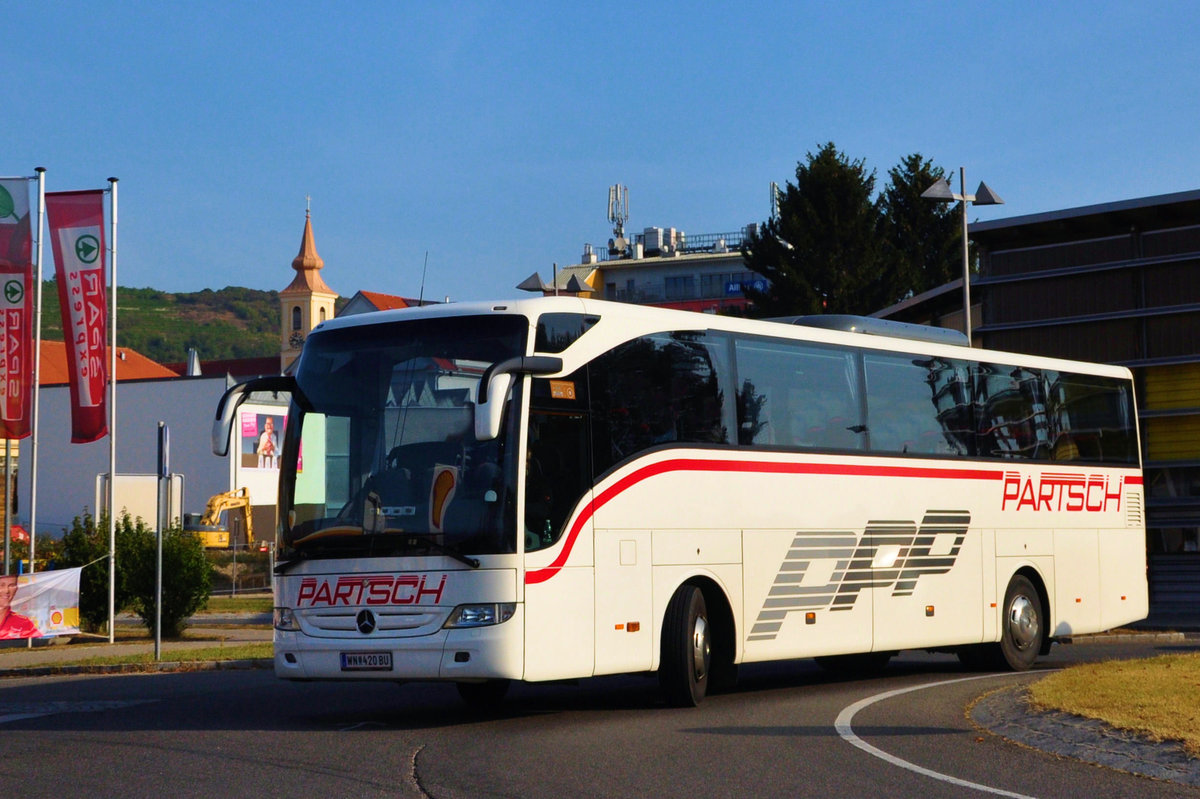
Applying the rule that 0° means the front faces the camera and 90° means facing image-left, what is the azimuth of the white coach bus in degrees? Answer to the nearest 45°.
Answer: approximately 45°

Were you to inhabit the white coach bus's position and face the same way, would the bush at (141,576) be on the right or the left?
on its right

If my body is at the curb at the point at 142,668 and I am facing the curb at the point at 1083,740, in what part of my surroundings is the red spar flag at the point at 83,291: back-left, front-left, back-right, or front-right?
back-left

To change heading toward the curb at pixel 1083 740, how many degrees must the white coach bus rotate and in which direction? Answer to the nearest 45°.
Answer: approximately 90° to its left

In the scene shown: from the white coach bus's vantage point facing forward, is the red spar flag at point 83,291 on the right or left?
on its right

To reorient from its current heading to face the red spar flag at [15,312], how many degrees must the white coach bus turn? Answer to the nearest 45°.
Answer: approximately 90° to its right

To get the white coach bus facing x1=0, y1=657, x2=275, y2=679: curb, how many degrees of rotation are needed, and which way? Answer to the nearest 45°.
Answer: approximately 90° to its right
